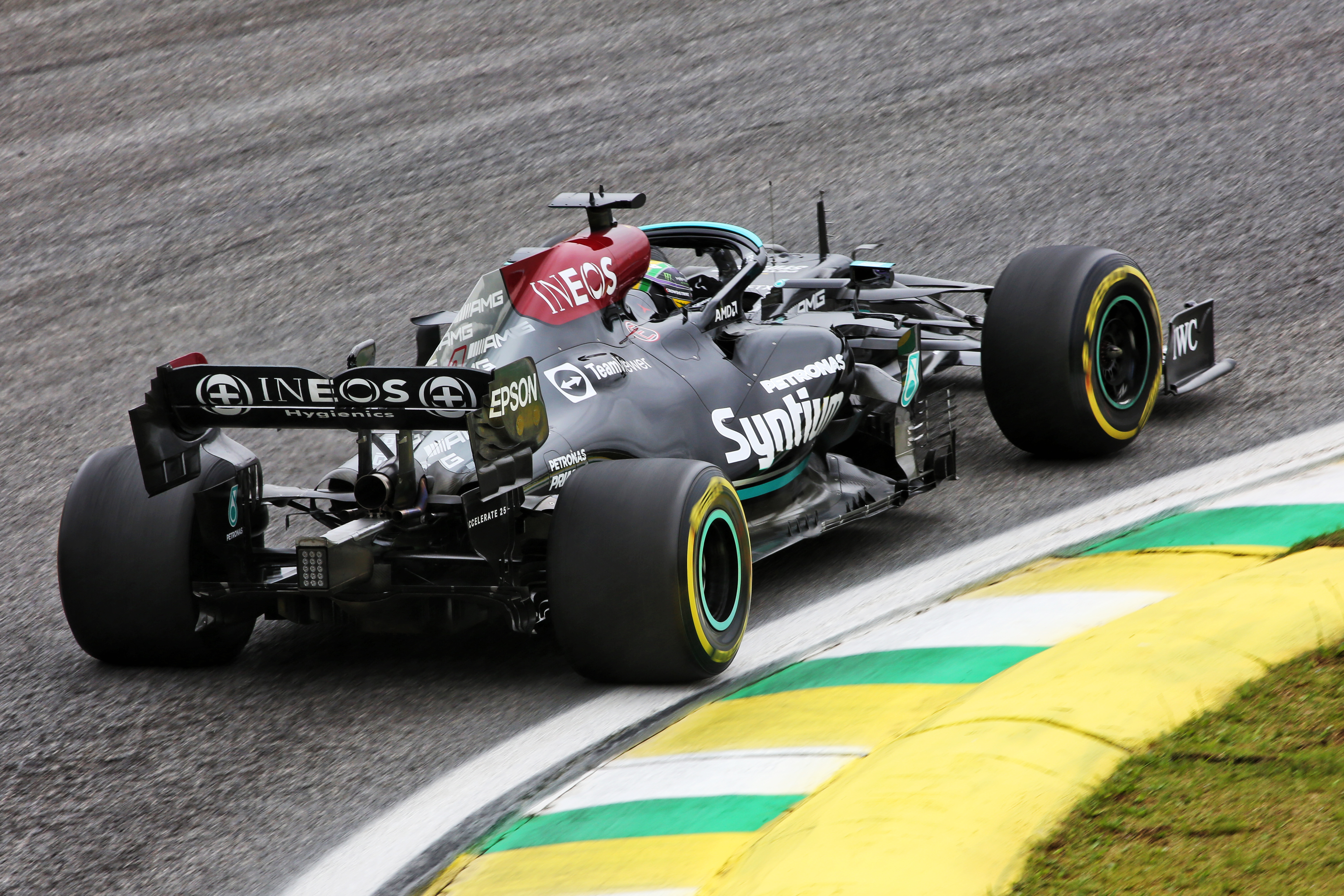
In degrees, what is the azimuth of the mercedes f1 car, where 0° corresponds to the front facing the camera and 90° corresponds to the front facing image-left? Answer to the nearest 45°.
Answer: approximately 225°

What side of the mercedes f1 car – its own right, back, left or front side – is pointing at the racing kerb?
right
